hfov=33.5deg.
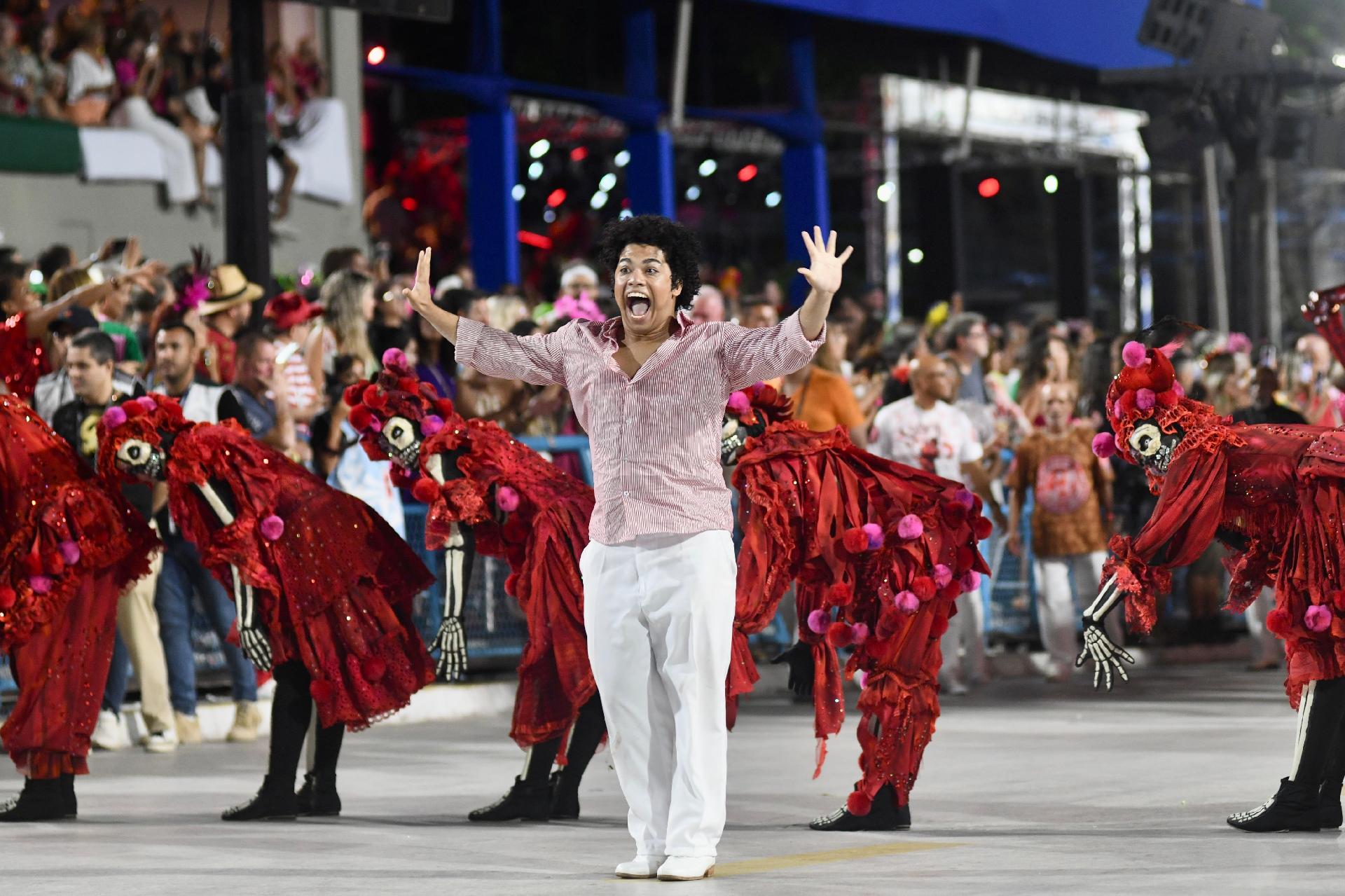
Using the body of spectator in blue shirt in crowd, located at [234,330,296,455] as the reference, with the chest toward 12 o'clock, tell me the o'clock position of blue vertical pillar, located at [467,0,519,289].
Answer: The blue vertical pillar is roughly at 8 o'clock from the spectator in blue shirt in crowd.

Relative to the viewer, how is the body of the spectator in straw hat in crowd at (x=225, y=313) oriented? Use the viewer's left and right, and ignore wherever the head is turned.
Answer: facing to the right of the viewer

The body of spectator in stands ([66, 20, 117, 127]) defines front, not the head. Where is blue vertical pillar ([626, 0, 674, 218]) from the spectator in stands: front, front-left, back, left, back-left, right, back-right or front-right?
left

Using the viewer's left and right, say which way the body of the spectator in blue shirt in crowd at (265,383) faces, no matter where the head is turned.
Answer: facing the viewer and to the right of the viewer

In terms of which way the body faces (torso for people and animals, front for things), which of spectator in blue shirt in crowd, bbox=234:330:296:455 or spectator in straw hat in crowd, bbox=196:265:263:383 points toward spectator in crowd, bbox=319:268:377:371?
spectator in straw hat in crowd, bbox=196:265:263:383

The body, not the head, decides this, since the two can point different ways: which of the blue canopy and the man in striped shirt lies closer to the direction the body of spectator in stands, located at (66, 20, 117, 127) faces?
the man in striped shirt

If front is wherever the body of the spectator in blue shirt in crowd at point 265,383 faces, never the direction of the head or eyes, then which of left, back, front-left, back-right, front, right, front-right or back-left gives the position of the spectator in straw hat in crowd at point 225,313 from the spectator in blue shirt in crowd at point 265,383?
back-left

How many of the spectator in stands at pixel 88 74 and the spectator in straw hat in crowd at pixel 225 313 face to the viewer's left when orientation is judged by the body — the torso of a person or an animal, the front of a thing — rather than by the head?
0

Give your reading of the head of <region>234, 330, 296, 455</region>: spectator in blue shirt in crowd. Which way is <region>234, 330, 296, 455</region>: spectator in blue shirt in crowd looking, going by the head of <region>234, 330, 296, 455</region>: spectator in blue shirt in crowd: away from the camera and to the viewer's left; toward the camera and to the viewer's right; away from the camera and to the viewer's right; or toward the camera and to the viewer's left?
toward the camera and to the viewer's right
